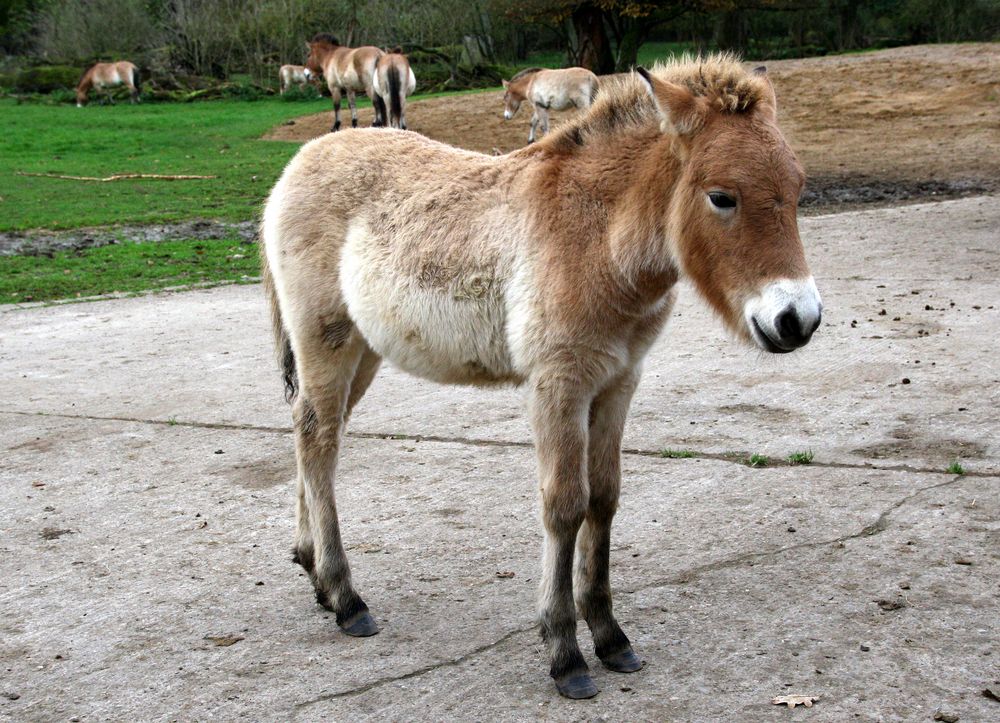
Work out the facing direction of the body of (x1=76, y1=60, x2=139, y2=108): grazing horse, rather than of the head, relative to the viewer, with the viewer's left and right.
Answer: facing to the left of the viewer

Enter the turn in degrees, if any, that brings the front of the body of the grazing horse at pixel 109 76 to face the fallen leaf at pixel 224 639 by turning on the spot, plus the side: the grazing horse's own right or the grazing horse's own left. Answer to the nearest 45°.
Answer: approximately 90° to the grazing horse's own left

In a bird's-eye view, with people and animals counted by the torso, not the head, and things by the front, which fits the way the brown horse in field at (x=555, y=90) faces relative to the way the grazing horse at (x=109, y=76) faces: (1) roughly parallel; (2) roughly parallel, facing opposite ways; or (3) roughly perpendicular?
roughly parallel

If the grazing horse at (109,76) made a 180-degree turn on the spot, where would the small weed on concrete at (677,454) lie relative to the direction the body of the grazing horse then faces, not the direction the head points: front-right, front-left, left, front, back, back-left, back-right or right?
right

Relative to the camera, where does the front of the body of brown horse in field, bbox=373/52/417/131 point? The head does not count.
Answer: away from the camera

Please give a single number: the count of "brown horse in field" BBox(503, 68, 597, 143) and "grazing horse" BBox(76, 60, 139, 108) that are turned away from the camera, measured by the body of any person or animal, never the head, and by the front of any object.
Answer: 0

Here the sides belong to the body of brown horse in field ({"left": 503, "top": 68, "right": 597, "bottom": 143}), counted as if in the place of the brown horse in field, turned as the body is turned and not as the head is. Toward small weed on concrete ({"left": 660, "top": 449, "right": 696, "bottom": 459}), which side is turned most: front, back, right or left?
left

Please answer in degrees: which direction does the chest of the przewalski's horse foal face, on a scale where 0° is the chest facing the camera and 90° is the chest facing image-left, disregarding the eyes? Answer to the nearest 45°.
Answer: approximately 315°

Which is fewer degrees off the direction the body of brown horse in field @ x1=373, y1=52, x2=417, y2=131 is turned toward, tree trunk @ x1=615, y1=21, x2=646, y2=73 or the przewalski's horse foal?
the tree trunk

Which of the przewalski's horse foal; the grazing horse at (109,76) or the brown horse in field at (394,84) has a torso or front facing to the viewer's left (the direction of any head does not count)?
the grazing horse

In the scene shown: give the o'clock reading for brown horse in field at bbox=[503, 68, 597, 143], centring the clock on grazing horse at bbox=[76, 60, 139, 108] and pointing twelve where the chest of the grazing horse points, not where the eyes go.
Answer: The brown horse in field is roughly at 8 o'clock from the grazing horse.

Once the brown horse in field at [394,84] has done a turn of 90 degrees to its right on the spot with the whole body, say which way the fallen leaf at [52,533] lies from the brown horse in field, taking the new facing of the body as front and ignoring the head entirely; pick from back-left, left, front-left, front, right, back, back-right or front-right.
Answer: right

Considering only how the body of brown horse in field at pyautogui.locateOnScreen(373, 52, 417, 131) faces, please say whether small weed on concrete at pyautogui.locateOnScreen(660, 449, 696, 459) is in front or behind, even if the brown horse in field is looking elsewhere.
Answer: behind

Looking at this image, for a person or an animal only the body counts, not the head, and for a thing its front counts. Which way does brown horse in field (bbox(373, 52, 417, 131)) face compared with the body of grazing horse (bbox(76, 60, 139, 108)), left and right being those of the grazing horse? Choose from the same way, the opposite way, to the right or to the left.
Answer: to the right

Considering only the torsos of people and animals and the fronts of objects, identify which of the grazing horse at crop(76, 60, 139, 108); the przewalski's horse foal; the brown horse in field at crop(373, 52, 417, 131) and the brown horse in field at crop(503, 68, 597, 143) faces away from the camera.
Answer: the brown horse in field at crop(373, 52, 417, 131)

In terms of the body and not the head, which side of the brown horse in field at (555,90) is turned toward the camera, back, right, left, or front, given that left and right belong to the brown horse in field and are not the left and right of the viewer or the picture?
left
